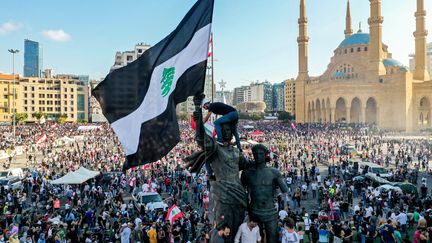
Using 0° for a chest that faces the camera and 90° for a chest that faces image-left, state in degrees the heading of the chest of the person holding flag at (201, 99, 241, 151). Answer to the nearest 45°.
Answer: approximately 90°

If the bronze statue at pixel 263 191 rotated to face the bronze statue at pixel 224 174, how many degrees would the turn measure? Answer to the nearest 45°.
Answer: approximately 90° to its right

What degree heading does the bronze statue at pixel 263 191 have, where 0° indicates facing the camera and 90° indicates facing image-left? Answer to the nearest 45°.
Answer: approximately 0°

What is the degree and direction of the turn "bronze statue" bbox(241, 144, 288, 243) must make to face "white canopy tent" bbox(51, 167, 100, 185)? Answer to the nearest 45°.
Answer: approximately 135° to its right

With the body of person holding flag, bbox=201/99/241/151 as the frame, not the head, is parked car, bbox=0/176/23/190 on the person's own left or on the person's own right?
on the person's own right

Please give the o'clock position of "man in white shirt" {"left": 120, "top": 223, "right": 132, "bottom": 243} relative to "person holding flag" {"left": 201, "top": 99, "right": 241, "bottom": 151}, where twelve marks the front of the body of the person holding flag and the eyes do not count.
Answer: The man in white shirt is roughly at 2 o'clock from the person holding flag.

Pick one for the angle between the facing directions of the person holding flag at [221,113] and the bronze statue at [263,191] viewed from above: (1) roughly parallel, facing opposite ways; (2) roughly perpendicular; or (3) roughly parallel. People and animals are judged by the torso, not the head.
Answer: roughly perpendicular

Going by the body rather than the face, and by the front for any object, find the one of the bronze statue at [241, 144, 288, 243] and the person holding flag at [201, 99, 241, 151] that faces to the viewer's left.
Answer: the person holding flag
